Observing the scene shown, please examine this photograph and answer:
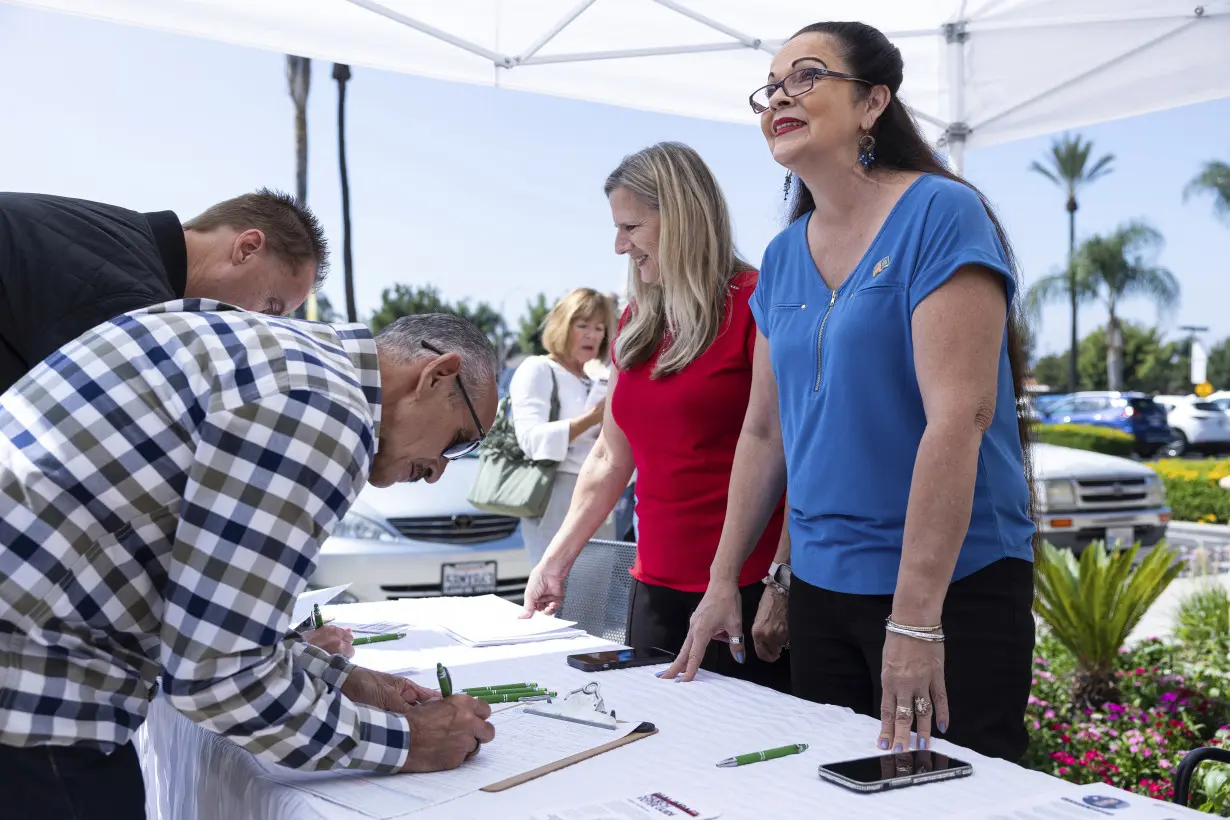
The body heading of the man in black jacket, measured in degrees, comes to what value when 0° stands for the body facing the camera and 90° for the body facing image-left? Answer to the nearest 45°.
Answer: approximately 270°

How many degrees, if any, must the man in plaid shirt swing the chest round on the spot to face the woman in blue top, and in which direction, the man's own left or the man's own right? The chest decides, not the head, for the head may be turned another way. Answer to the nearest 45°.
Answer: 0° — they already face them

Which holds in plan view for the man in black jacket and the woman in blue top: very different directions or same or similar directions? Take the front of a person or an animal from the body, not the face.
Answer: very different directions

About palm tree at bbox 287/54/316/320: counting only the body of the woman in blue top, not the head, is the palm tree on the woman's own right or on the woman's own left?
on the woman's own right

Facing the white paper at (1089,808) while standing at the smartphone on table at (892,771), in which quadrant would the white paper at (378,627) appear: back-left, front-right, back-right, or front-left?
back-left

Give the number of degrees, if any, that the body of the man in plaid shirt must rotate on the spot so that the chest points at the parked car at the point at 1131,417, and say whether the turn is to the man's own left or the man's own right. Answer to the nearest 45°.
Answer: approximately 45° to the man's own left

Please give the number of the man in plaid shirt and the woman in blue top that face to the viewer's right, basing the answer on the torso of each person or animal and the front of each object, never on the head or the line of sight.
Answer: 1

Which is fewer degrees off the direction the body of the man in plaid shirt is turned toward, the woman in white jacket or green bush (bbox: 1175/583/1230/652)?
the green bush

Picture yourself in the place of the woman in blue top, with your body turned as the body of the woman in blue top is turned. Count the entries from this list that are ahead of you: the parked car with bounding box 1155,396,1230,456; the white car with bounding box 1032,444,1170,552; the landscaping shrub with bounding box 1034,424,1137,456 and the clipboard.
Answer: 1

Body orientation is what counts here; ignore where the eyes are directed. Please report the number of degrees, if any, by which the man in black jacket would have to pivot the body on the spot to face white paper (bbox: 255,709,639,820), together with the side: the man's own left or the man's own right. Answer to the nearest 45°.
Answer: approximately 45° to the man's own right

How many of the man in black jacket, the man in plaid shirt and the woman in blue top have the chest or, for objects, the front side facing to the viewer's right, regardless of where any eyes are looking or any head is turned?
2

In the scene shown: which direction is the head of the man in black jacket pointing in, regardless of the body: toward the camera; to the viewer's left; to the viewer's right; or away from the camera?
to the viewer's right

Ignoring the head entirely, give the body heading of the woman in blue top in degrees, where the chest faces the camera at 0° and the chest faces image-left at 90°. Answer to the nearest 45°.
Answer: approximately 45°

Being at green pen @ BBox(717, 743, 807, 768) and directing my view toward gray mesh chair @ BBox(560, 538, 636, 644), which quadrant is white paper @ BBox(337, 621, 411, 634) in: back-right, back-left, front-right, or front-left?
front-left

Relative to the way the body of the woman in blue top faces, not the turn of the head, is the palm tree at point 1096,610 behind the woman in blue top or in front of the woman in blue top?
behind

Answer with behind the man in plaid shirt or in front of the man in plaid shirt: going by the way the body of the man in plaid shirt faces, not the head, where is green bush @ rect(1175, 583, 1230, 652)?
in front

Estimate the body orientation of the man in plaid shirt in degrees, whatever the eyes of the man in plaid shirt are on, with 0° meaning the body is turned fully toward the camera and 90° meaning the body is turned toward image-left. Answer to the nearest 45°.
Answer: approximately 270°

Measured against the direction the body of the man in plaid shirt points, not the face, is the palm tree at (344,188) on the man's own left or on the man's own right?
on the man's own left

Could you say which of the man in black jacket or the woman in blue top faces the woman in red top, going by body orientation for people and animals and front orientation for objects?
the man in black jacket
